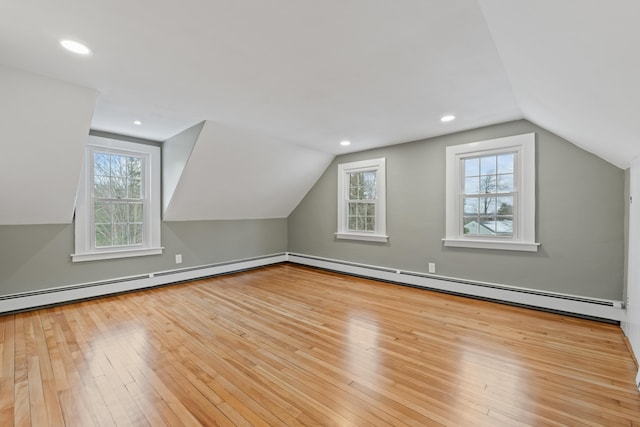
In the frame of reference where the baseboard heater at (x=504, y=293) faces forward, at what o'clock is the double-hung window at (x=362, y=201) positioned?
The double-hung window is roughly at 2 o'clock from the baseboard heater.

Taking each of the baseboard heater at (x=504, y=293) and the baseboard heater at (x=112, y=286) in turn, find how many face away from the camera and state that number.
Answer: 0

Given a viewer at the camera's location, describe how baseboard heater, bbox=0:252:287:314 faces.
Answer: facing the viewer and to the right of the viewer

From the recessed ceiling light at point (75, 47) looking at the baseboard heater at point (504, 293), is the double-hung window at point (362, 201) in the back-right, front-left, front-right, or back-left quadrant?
front-left

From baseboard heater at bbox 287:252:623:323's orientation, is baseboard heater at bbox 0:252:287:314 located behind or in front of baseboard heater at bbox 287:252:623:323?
in front

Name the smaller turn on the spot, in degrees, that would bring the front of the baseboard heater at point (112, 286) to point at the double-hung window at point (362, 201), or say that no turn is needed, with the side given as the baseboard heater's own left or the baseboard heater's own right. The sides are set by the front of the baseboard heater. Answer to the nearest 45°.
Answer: approximately 45° to the baseboard heater's own left

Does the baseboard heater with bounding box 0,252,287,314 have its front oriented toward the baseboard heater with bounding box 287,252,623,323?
no

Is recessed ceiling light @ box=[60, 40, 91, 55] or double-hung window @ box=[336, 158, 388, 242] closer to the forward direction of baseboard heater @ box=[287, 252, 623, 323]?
the recessed ceiling light

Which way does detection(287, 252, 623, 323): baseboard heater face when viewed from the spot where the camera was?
facing the viewer and to the left of the viewer

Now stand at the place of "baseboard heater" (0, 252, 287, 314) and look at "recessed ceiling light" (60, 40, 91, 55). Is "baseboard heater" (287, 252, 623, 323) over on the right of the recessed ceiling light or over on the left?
left

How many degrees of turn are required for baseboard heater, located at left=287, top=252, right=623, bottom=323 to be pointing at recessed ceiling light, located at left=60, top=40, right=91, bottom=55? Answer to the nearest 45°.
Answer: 0° — it already faces it

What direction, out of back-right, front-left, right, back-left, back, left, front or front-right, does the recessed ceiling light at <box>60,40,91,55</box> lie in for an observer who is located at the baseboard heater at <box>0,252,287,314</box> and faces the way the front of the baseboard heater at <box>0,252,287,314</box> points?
front-right
